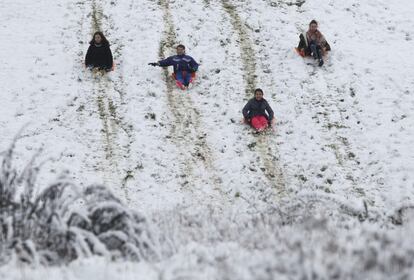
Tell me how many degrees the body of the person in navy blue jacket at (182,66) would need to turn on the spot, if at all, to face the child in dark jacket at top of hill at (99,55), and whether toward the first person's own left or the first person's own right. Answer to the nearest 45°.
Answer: approximately 90° to the first person's own right

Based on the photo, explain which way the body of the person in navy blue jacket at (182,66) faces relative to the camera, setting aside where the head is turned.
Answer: toward the camera

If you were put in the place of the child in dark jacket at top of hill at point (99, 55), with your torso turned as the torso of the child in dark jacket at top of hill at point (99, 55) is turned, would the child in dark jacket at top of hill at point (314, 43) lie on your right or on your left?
on your left

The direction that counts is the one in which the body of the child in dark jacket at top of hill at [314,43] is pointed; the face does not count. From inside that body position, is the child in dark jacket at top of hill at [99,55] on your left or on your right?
on your right

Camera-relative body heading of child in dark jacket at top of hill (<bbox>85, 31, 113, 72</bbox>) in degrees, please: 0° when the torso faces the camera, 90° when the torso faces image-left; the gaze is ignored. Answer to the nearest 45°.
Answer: approximately 0°

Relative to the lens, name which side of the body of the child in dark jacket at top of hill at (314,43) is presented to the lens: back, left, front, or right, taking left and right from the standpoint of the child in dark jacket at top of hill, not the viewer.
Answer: front
